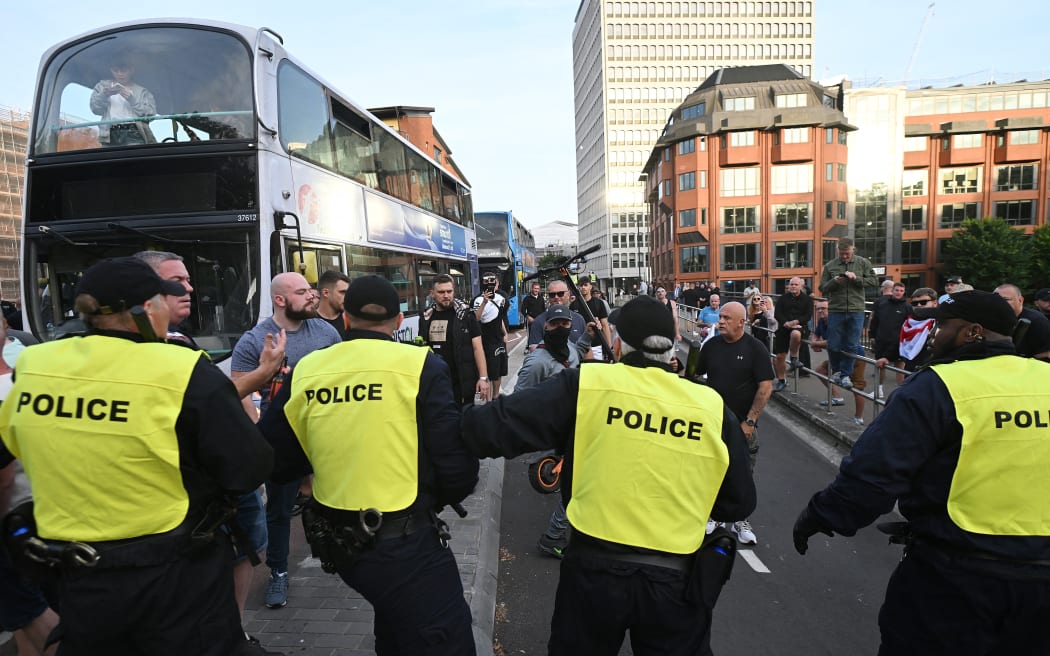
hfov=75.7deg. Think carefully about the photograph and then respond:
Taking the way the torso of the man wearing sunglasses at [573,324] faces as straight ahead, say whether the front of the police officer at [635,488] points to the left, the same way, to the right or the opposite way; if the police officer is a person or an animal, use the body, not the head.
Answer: the opposite way

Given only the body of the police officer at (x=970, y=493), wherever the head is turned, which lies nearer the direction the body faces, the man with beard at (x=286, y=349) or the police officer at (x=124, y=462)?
the man with beard

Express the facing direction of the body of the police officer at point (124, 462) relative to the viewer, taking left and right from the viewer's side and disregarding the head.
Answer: facing away from the viewer and to the right of the viewer

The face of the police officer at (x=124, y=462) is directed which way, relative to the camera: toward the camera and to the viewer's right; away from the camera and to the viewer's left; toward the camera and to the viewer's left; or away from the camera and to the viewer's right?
away from the camera and to the viewer's right

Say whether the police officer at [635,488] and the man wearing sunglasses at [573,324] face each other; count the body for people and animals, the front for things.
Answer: yes

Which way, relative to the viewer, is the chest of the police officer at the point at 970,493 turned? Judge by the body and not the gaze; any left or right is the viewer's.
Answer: facing away from the viewer and to the left of the viewer

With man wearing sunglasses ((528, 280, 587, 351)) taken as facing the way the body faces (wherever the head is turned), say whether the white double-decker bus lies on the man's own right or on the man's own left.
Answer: on the man's own right

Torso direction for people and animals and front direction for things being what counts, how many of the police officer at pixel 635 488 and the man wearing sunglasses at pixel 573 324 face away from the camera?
1

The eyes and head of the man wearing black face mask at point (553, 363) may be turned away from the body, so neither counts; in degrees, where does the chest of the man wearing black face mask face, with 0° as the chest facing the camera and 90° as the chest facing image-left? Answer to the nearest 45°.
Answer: approximately 0°

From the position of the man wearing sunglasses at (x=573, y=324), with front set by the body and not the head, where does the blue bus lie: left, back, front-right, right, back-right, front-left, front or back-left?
back

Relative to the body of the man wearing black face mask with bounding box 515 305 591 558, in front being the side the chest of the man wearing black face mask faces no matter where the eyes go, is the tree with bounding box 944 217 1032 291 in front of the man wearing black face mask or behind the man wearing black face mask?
behind

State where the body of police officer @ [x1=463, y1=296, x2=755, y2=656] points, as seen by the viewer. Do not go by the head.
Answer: away from the camera

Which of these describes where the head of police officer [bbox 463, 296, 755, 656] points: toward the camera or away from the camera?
away from the camera
